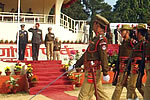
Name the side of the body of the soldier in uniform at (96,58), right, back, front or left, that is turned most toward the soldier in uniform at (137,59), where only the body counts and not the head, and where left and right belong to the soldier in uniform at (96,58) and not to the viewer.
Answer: back

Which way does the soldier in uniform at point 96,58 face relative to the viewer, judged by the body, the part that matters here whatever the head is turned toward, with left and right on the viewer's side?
facing the viewer and to the left of the viewer

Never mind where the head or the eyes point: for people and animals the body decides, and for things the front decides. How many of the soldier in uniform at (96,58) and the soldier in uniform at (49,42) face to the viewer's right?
0

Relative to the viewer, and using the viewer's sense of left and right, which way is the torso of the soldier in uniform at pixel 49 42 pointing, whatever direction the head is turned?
facing the viewer

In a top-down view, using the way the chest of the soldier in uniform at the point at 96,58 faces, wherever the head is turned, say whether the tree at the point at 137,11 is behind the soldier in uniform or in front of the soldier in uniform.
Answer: behind

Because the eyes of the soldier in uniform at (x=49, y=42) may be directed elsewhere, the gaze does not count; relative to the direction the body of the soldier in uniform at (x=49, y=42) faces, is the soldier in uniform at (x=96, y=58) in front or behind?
in front

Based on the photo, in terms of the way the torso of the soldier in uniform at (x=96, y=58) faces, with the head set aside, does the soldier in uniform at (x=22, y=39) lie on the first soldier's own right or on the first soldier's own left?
on the first soldier's own right
